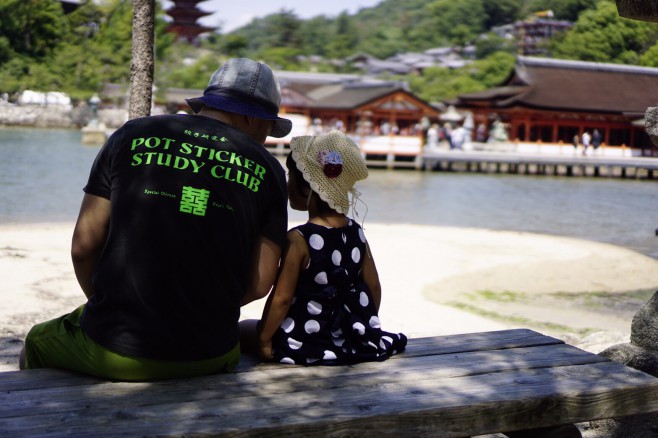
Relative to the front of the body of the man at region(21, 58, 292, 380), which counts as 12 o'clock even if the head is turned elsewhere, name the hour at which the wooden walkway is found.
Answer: The wooden walkway is roughly at 1 o'clock from the man.

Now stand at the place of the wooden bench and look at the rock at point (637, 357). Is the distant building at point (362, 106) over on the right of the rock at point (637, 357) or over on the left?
left

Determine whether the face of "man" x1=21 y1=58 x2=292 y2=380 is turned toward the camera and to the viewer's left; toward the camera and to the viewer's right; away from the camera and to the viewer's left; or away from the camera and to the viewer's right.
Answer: away from the camera and to the viewer's right

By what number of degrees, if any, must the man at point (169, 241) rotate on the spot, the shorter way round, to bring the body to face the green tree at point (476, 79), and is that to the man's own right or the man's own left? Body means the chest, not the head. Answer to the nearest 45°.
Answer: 0° — they already face it

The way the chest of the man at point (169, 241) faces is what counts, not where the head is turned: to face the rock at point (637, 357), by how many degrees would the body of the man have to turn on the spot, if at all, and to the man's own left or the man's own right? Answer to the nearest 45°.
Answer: approximately 45° to the man's own right

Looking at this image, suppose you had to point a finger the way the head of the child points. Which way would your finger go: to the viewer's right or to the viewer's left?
to the viewer's left

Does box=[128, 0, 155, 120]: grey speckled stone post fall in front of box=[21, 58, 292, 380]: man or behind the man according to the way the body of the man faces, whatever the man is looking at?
in front

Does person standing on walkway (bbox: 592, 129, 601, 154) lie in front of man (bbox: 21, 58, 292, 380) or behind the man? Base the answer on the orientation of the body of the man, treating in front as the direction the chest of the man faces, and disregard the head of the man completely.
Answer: in front

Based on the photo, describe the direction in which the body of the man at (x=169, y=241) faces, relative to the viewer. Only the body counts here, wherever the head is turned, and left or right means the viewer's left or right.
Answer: facing away from the viewer

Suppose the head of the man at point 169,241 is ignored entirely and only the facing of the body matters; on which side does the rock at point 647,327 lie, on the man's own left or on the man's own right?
on the man's own right

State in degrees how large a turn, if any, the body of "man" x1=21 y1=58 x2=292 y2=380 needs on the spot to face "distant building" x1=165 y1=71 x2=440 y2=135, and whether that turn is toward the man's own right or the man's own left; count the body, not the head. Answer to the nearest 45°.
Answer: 0° — they already face it
